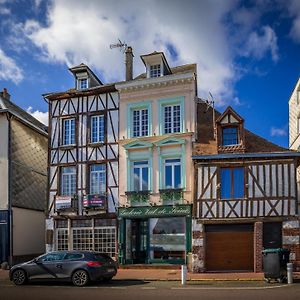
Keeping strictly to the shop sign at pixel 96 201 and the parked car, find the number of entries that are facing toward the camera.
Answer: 1

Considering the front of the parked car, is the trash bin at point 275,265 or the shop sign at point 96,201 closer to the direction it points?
the shop sign

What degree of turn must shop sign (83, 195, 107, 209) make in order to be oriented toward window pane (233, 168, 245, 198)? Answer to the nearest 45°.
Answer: approximately 45° to its left

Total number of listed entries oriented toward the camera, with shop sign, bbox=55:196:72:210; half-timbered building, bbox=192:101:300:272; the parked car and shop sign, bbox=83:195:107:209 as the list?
3

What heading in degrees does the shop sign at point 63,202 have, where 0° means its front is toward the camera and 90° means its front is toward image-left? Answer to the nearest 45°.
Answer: approximately 0°

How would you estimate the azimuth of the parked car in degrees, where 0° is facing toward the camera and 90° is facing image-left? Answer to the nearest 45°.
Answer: approximately 135°

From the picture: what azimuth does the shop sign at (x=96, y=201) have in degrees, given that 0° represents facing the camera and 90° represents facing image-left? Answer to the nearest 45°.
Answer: approximately 0°

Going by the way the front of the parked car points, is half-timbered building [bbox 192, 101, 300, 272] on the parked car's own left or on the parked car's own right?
on the parked car's own right

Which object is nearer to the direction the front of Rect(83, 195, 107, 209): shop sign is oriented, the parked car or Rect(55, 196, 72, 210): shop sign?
the parked car
